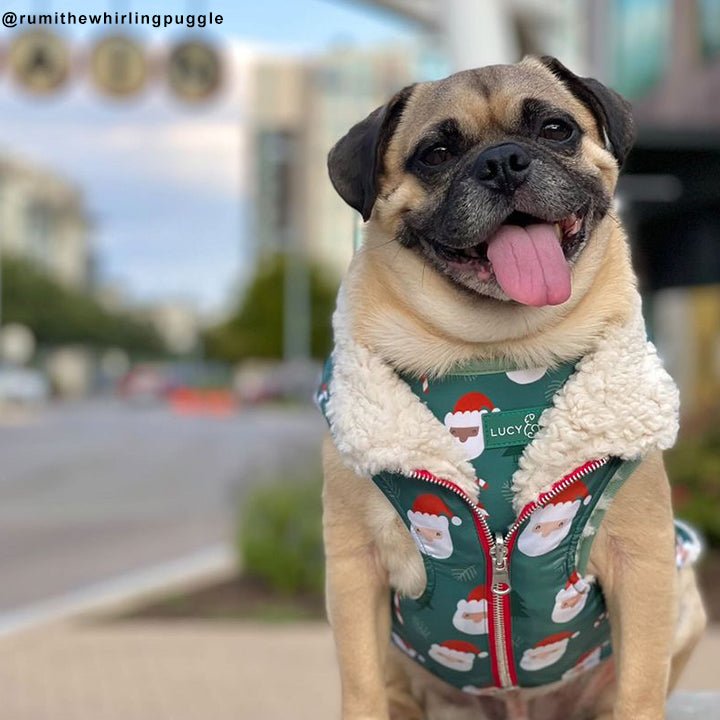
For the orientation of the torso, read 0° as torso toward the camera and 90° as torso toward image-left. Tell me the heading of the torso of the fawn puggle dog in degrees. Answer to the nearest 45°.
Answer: approximately 0°

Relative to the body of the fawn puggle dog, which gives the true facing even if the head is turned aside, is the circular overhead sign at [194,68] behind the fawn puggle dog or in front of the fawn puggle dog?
behind

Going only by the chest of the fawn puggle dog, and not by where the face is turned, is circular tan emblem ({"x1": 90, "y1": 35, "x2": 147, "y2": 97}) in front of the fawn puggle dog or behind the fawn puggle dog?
behind

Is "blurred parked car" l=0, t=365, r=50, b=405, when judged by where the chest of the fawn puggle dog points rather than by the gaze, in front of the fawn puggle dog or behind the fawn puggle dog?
behind

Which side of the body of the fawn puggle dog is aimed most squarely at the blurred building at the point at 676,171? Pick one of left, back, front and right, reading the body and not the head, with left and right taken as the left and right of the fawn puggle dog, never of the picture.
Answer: back
